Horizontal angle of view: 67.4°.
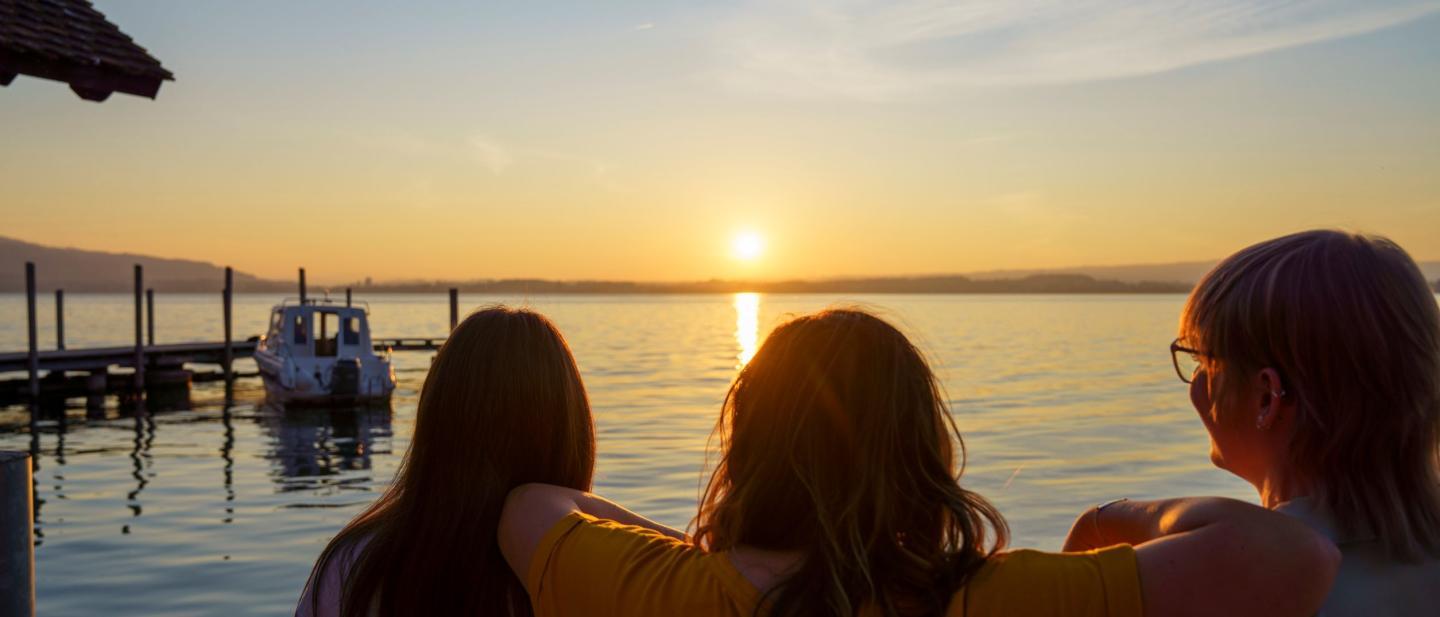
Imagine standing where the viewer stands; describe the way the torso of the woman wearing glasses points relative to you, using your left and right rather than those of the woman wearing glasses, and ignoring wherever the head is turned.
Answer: facing away from the viewer and to the left of the viewer

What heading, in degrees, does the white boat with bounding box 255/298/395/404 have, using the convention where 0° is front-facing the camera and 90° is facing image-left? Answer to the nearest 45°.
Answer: approximately 135°

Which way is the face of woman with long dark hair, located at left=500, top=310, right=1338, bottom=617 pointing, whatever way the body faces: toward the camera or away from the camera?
away from the camera

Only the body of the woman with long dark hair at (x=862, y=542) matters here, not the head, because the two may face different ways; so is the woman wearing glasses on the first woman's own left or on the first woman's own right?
on the first woman's own right

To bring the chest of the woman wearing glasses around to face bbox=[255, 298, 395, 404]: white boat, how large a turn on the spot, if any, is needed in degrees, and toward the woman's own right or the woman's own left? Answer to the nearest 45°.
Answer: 0° — they already face it

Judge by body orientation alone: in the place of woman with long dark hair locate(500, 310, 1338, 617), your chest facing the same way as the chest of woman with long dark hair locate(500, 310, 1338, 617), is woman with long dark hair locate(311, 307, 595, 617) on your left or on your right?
on your left

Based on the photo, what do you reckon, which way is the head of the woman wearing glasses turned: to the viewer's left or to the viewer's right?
to the viewer's left

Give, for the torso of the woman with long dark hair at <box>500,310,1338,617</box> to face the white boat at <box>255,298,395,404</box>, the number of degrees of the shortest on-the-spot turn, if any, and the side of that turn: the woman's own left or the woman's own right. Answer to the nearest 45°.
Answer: approximately 45° to the woman's own left

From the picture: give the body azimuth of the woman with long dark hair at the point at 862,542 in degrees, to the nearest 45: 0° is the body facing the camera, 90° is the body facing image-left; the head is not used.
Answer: approximately 180°
